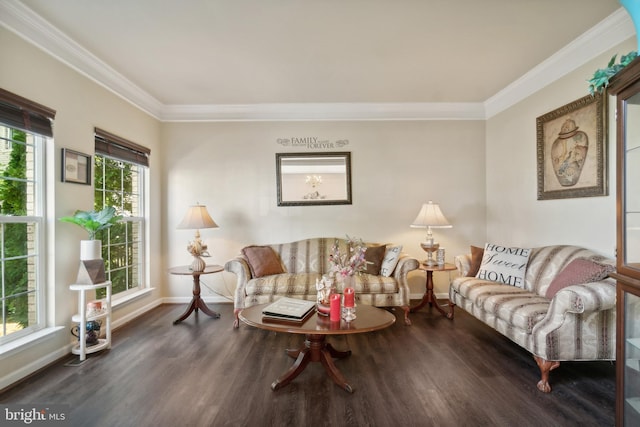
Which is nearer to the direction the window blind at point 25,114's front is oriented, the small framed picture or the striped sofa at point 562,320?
the striped sofa

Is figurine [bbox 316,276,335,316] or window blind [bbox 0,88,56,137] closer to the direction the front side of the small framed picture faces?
the figurine

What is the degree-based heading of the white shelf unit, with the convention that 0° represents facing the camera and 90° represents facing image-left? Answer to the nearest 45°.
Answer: approximately 315°

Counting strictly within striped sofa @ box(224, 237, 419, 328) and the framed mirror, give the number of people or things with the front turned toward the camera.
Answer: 2

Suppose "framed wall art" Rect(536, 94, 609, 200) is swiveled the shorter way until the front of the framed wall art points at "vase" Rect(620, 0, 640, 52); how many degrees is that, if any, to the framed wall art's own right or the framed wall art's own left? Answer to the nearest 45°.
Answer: approximately 45° to the framed wall art's own left

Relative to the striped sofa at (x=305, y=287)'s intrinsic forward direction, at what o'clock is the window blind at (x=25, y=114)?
The window blind is roughly at 2 o'clock from the striped sofa.

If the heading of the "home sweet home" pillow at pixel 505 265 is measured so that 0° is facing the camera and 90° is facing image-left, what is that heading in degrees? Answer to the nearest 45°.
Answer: approximately 0°

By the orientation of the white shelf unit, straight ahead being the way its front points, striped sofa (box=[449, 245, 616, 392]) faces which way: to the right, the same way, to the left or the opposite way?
the opposite way

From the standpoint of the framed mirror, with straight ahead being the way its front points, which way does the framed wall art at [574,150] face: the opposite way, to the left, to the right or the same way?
to the right

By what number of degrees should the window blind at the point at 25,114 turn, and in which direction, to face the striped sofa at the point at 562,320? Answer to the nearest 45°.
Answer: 0° — it already faces it
